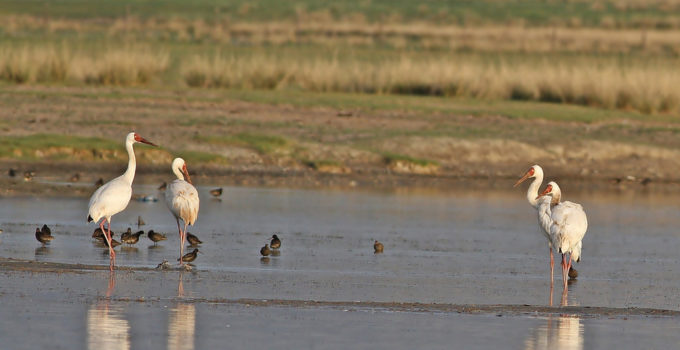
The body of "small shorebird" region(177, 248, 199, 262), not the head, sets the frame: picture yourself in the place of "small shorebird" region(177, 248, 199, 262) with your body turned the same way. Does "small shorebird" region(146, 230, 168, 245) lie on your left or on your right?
on your left

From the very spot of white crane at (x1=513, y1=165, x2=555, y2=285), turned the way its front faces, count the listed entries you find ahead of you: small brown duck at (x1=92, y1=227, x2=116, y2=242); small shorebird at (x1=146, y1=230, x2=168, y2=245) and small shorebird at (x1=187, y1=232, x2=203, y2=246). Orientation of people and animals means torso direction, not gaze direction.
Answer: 3

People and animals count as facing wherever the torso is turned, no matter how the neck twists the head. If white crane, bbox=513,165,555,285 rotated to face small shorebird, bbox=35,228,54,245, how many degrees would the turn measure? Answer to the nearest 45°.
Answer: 0° — it already faces it

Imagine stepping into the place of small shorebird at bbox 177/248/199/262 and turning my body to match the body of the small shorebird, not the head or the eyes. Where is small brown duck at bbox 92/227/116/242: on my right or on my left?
on my left

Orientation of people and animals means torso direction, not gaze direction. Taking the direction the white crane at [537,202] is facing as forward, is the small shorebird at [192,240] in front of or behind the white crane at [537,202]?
in front

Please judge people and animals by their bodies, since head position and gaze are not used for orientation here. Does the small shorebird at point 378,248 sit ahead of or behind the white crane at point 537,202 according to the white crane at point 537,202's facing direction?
ahead

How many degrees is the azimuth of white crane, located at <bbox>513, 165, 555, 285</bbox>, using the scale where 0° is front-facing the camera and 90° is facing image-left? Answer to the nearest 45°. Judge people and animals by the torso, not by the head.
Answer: approximately 90°

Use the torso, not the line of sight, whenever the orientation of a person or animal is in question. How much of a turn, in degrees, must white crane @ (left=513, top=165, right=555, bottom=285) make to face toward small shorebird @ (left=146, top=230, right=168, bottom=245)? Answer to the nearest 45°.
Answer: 0° — it already faces it
